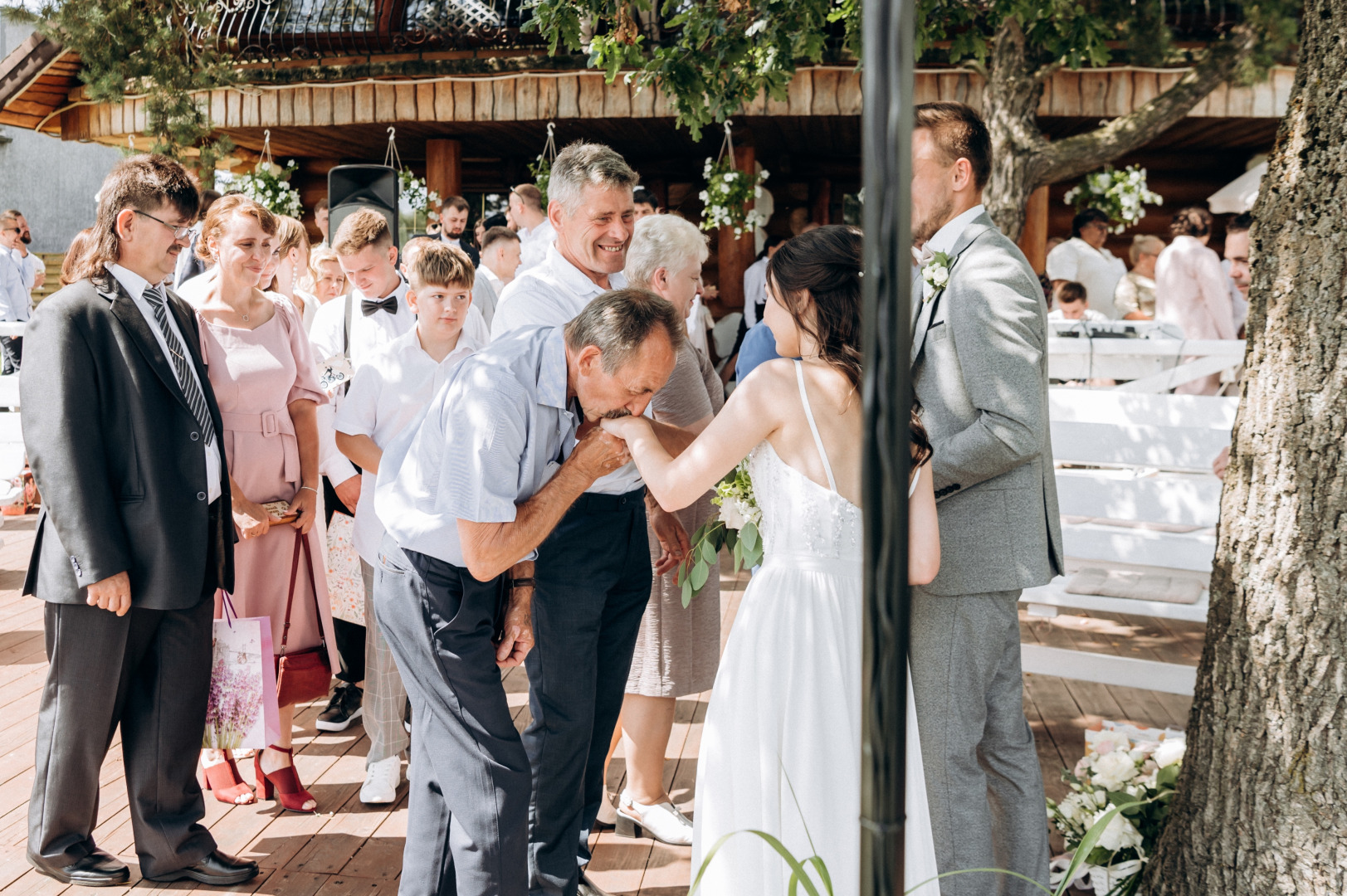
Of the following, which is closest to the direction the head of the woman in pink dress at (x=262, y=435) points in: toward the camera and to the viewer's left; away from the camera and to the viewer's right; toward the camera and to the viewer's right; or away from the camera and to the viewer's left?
toward the camera and to the viewer's right

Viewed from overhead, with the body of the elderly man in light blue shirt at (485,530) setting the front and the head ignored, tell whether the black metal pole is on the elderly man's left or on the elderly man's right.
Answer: on the elderly man's right

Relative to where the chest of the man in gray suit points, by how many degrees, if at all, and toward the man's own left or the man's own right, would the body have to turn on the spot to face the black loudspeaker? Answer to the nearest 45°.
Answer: approximately 45° to the man's own right

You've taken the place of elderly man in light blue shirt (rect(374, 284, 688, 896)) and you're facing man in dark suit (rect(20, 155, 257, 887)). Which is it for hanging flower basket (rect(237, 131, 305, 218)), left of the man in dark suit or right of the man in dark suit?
right

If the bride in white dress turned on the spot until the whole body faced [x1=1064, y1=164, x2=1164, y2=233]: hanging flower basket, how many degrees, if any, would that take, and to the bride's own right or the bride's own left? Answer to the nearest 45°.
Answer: approximately 45° to the bride's own right

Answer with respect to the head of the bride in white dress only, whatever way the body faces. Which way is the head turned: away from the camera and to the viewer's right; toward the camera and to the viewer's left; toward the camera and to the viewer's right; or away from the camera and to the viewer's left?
away from the camera and to the viewer's left

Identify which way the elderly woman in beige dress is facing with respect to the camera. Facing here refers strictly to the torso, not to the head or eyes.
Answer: to the viewer's right

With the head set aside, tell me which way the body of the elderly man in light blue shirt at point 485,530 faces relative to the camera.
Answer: to the viewer's right

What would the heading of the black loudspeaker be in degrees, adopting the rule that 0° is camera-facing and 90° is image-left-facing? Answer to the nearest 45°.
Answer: approximately 0°

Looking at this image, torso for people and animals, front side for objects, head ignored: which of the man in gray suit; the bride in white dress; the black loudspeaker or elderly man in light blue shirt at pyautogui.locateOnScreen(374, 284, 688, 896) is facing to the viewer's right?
the elderly man in light blue shirt

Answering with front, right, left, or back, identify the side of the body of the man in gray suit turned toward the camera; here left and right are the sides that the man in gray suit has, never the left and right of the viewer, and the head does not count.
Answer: left

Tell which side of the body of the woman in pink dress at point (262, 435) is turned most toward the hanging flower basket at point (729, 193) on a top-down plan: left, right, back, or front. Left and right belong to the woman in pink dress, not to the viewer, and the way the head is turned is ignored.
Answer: left
